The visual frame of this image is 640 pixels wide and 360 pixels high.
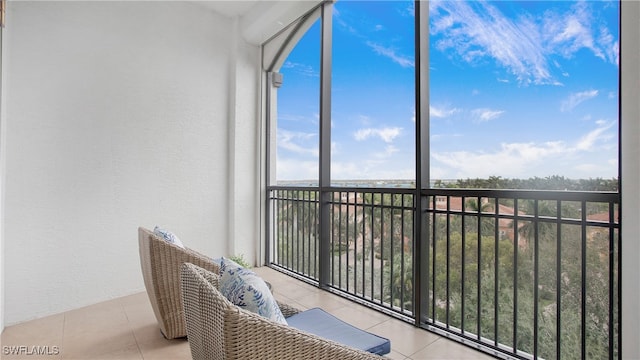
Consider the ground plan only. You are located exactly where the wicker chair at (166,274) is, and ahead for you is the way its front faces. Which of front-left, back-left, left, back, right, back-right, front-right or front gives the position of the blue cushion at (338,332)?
right

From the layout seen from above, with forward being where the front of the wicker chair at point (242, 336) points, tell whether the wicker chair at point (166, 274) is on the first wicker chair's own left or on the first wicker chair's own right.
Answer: on the first wicker chair's own left

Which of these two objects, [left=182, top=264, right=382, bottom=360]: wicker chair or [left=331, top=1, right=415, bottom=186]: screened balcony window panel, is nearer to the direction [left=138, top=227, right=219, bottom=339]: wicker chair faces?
the screened balcony window panel

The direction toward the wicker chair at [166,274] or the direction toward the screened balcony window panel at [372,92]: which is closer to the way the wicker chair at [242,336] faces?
the screened balcony window panel

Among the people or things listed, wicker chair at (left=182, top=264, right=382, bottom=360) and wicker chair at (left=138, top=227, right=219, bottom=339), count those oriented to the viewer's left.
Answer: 0

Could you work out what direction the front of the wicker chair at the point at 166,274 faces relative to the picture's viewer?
facing away from the viewer and to the right of the viewer

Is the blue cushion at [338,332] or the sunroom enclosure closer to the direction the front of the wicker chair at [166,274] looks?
the sunroom enclosure

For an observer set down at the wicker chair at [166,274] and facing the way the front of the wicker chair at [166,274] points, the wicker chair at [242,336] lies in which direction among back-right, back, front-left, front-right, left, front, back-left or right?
back-right

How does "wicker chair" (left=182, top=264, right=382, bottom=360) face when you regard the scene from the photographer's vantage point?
facing away from the viewer and to the right of the viewer

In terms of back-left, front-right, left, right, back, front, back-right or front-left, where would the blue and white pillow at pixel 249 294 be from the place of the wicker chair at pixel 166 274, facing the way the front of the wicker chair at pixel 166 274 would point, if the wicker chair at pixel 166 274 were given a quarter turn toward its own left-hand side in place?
back-left
